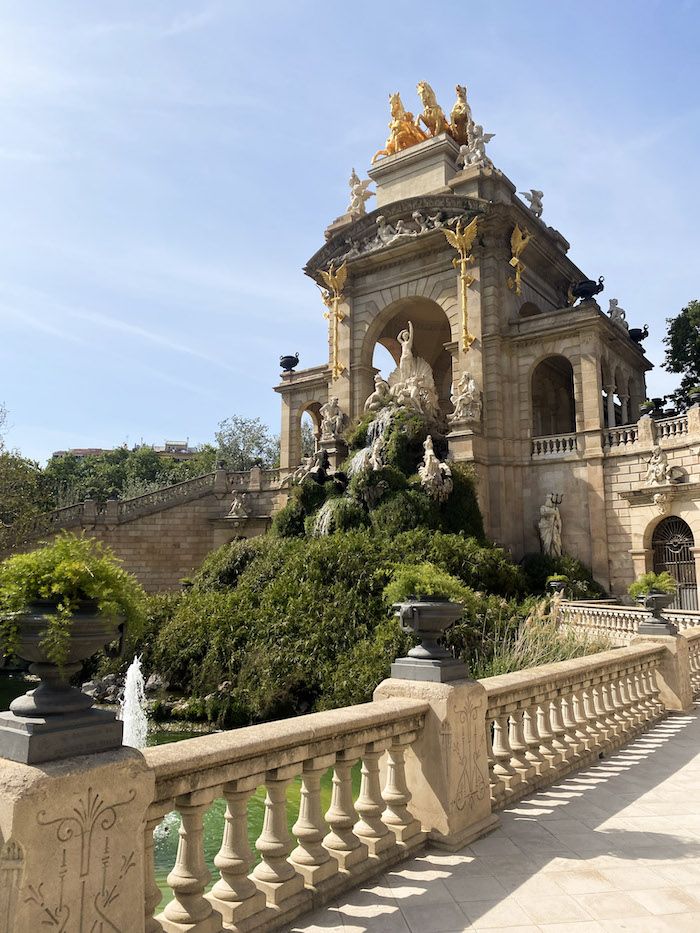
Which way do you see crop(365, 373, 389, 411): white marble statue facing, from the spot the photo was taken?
facing the viewer and to the left of the viewer

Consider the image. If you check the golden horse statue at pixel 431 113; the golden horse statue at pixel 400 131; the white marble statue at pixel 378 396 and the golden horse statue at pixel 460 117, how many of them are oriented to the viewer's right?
0

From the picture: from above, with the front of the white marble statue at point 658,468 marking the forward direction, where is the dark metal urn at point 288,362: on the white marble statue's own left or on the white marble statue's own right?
on the white marble statue's own right

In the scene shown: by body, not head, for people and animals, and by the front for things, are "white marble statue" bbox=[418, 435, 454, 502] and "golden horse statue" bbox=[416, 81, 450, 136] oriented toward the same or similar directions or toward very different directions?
same or similar directions

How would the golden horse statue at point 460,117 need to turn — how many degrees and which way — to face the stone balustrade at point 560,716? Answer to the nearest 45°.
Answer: approximately 45° to its left

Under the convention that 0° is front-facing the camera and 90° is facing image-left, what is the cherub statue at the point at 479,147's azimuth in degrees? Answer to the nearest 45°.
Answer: approximately 45°

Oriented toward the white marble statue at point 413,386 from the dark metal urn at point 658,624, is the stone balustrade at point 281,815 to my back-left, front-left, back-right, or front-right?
back-left

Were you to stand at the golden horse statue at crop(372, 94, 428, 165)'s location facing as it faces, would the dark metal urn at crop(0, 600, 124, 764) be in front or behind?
in front

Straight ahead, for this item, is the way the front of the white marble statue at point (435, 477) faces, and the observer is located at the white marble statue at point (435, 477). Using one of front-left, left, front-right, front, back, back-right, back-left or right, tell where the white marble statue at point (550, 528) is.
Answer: back

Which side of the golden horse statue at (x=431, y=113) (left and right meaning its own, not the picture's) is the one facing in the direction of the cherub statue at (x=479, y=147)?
left

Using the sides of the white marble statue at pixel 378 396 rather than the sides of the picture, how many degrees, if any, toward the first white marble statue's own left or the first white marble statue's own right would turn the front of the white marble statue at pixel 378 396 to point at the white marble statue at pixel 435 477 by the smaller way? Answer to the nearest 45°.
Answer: approximately 45° to the first white marble statue's own left
